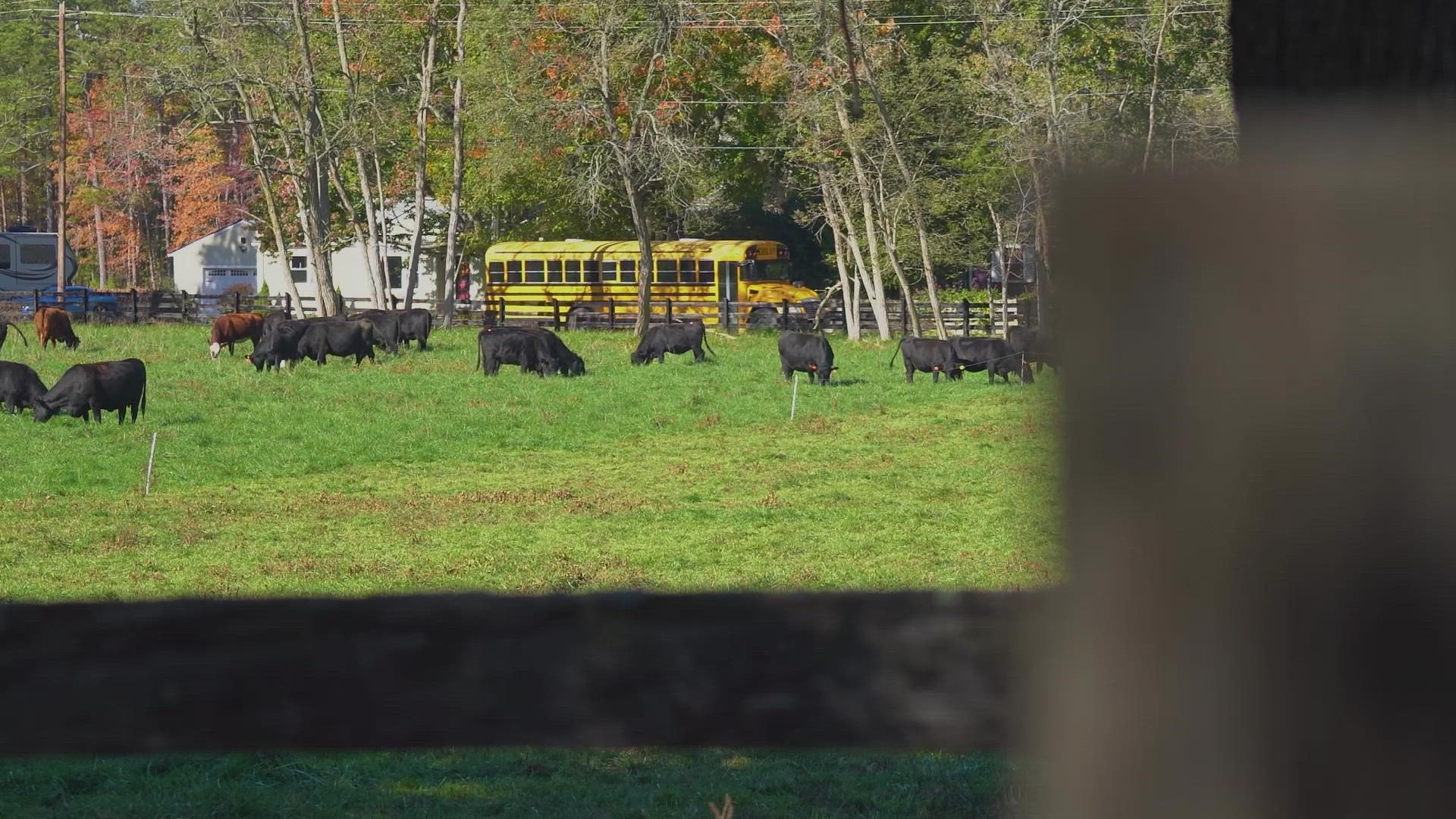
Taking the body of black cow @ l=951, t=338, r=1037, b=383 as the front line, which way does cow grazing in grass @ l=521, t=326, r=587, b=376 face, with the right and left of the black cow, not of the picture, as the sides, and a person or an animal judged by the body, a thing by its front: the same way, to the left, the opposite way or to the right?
the same way

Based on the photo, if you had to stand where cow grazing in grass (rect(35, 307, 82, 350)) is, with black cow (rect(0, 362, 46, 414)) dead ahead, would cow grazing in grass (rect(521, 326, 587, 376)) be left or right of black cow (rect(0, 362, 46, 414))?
left

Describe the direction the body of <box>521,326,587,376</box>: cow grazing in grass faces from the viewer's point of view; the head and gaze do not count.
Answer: to the viewer's right

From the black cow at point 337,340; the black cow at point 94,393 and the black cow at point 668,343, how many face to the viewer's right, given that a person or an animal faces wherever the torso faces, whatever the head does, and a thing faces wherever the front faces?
0

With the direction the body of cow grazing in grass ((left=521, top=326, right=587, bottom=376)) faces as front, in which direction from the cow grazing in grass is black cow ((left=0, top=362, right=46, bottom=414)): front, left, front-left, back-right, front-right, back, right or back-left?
back-right

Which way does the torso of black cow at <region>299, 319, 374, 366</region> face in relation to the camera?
to the viewer's left

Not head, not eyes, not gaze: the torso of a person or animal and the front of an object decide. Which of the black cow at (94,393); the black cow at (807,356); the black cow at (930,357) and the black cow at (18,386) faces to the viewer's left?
the black cow at (94,393)

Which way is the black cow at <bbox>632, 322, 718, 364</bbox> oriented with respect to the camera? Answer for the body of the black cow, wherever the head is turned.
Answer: to the viewer's left

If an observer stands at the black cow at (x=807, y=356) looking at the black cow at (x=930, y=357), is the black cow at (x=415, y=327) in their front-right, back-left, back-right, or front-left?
back-left

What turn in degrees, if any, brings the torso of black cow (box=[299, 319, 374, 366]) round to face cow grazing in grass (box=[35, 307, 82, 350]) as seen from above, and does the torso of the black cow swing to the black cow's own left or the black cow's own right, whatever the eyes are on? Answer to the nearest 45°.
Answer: approximately 45° to the black cow's own right

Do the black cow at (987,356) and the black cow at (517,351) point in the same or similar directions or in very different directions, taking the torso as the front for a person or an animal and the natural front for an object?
same or similar directions

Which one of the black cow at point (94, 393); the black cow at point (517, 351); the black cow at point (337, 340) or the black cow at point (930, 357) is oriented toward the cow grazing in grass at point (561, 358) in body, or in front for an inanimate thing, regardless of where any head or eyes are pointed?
the black cow at point (517, 351)

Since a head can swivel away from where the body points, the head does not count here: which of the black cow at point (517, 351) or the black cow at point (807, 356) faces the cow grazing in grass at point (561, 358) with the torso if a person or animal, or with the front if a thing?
the black cow at point (517, 351)

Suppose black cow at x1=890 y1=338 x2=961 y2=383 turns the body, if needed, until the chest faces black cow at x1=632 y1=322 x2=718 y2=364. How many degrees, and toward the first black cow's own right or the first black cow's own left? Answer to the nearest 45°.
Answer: approximately 135° to the first black cow's own left

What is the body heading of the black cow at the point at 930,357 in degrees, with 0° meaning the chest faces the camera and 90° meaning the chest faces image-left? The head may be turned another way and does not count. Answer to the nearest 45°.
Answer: approximately 270°

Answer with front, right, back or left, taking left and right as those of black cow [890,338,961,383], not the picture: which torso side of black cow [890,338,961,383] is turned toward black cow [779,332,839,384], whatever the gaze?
back

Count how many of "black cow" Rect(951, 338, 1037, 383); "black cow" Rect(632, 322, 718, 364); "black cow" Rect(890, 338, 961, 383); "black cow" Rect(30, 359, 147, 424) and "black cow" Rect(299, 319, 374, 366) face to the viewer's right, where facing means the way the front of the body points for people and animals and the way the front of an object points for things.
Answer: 2

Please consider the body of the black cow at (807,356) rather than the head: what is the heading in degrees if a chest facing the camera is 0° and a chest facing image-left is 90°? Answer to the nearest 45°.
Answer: approximately 315°

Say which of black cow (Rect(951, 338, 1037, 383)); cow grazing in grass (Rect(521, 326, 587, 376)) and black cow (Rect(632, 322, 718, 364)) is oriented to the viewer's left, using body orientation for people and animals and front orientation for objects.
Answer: black cow (Rect(632, 322, 718, 364))
